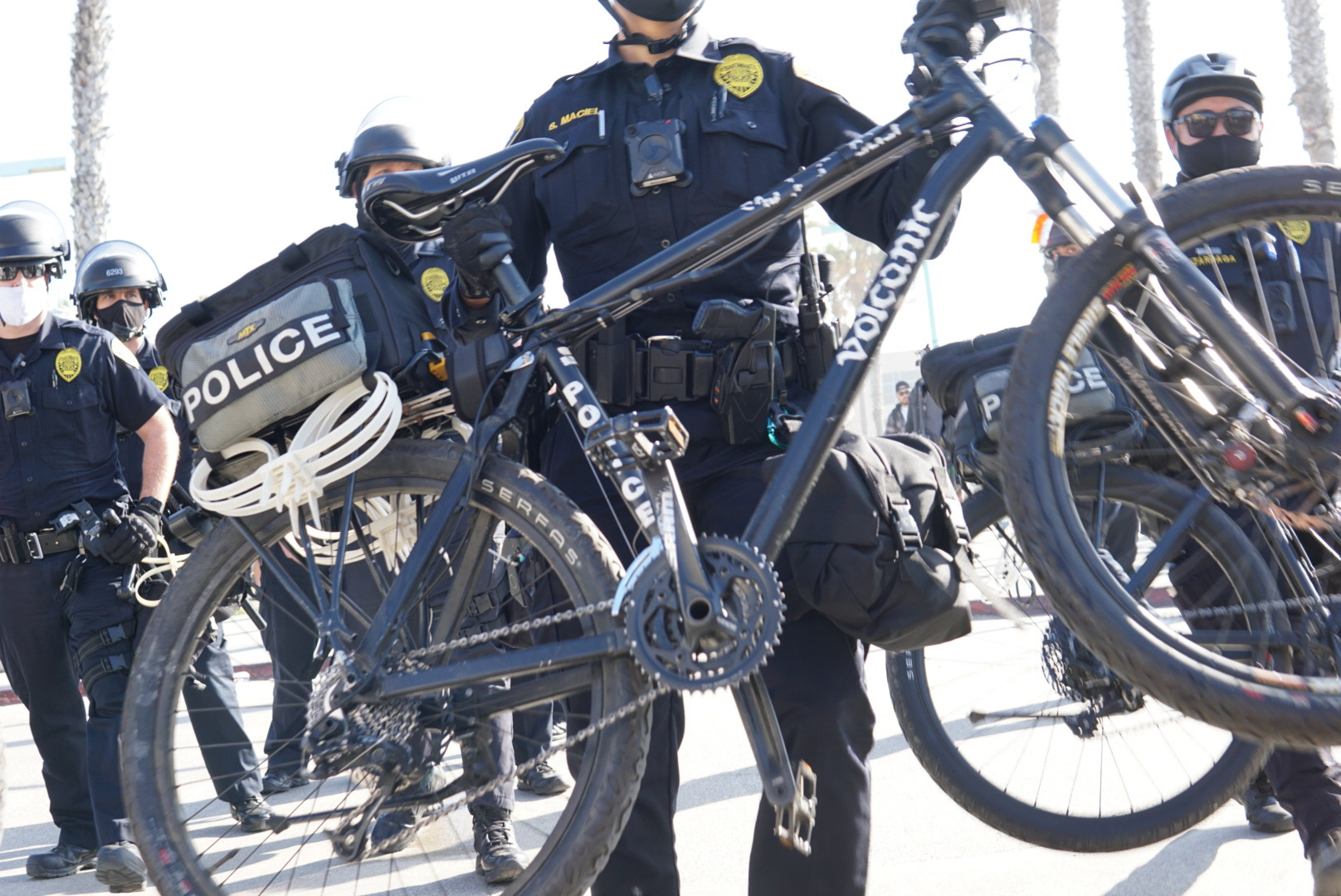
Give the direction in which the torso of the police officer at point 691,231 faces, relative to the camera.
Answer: toward the camera

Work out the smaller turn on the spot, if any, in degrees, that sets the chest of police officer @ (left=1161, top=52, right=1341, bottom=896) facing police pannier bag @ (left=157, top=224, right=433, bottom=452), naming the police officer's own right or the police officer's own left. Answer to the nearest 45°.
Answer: approximately 45° to the police officer's own right

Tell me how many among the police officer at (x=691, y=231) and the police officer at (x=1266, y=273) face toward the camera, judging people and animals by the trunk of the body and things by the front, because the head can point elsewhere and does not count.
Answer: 2

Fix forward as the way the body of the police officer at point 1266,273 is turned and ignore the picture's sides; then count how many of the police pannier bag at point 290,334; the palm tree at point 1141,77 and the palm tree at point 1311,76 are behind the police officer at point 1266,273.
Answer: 2

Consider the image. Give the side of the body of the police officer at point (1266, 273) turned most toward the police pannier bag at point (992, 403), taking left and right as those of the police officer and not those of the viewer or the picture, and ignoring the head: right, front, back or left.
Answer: right

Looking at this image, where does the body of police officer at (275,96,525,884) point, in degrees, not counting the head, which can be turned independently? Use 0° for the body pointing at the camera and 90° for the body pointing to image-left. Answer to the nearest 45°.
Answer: approximately 0°

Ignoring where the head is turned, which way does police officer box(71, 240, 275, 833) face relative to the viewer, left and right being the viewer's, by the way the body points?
facing the viewer

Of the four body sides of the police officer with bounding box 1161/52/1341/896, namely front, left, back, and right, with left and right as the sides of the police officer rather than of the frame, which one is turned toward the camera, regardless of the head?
front

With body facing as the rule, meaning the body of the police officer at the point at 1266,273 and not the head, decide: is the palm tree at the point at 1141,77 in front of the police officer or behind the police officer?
behind

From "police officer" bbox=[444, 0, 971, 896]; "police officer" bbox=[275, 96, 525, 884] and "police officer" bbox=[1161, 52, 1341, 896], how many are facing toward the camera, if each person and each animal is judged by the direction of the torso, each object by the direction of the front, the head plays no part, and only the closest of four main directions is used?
3

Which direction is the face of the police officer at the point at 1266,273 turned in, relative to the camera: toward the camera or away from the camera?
toward the camera
